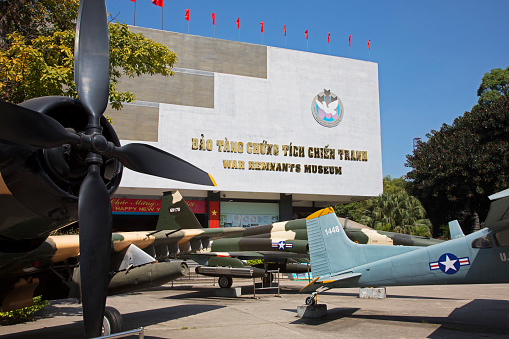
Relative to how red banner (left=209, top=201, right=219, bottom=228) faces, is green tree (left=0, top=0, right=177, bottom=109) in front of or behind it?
in front

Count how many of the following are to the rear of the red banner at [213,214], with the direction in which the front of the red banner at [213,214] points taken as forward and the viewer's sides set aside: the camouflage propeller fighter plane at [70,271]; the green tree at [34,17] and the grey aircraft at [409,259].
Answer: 0

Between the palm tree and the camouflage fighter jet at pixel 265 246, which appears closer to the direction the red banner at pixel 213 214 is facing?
the camouflage fighter jet

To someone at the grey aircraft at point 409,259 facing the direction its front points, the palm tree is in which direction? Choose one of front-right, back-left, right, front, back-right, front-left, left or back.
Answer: left

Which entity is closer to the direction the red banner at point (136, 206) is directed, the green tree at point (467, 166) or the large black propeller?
the large black propeller

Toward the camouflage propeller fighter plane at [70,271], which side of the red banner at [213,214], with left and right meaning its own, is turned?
front

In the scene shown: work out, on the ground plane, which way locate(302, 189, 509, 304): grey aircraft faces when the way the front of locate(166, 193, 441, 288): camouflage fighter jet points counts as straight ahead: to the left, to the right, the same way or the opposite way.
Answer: the same way

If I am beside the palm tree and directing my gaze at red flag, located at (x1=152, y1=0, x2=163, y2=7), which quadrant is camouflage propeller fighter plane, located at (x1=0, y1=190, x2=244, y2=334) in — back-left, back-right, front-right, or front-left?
front-left

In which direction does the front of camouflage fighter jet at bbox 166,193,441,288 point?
to the viewer's right

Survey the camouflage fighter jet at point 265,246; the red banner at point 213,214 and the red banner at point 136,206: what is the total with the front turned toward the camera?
2

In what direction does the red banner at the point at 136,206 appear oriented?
toward the camera

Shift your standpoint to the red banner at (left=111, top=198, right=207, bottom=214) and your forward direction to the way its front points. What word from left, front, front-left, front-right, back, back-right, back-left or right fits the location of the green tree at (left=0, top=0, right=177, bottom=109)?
front

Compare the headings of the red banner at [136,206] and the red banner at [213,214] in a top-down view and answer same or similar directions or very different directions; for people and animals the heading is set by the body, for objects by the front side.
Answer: same or similar directions

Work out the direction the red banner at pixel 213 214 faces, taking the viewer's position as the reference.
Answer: facing the viewer

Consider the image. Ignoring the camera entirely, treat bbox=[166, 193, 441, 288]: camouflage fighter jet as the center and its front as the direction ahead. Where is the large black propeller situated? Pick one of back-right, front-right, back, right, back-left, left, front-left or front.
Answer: right

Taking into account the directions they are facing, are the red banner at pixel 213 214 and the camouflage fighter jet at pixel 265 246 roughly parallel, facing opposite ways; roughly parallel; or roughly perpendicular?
roughly perpendicular

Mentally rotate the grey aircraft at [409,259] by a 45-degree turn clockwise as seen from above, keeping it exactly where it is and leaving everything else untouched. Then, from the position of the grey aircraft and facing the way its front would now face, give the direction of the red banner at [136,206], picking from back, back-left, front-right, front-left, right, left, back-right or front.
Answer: back
